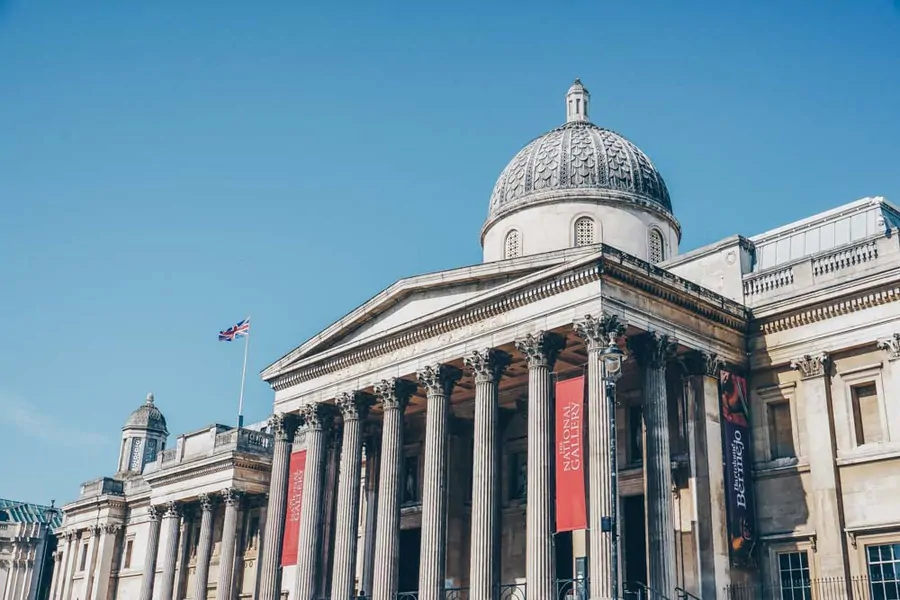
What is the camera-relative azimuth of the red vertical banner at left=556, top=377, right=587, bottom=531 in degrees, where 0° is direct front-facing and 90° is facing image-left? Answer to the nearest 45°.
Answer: approximately 45°

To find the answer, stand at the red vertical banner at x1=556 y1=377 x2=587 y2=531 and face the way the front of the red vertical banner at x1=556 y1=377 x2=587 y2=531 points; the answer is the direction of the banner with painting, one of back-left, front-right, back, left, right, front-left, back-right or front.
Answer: back

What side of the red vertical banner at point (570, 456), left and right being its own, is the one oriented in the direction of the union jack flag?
right

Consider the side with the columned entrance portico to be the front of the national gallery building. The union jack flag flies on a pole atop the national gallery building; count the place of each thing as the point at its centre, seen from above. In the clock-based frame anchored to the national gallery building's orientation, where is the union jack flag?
The union jack flag is roughly at 3 o'clock from the national gallery building.

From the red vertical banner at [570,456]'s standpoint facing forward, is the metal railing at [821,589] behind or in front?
behind

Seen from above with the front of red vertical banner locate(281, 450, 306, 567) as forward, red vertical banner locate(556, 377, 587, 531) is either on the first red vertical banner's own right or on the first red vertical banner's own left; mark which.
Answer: on the first red vertical banner's own left

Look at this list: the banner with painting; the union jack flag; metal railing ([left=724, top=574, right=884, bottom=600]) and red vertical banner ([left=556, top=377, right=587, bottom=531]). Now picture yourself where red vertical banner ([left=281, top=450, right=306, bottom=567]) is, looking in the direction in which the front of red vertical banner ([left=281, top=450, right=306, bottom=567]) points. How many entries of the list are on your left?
3
